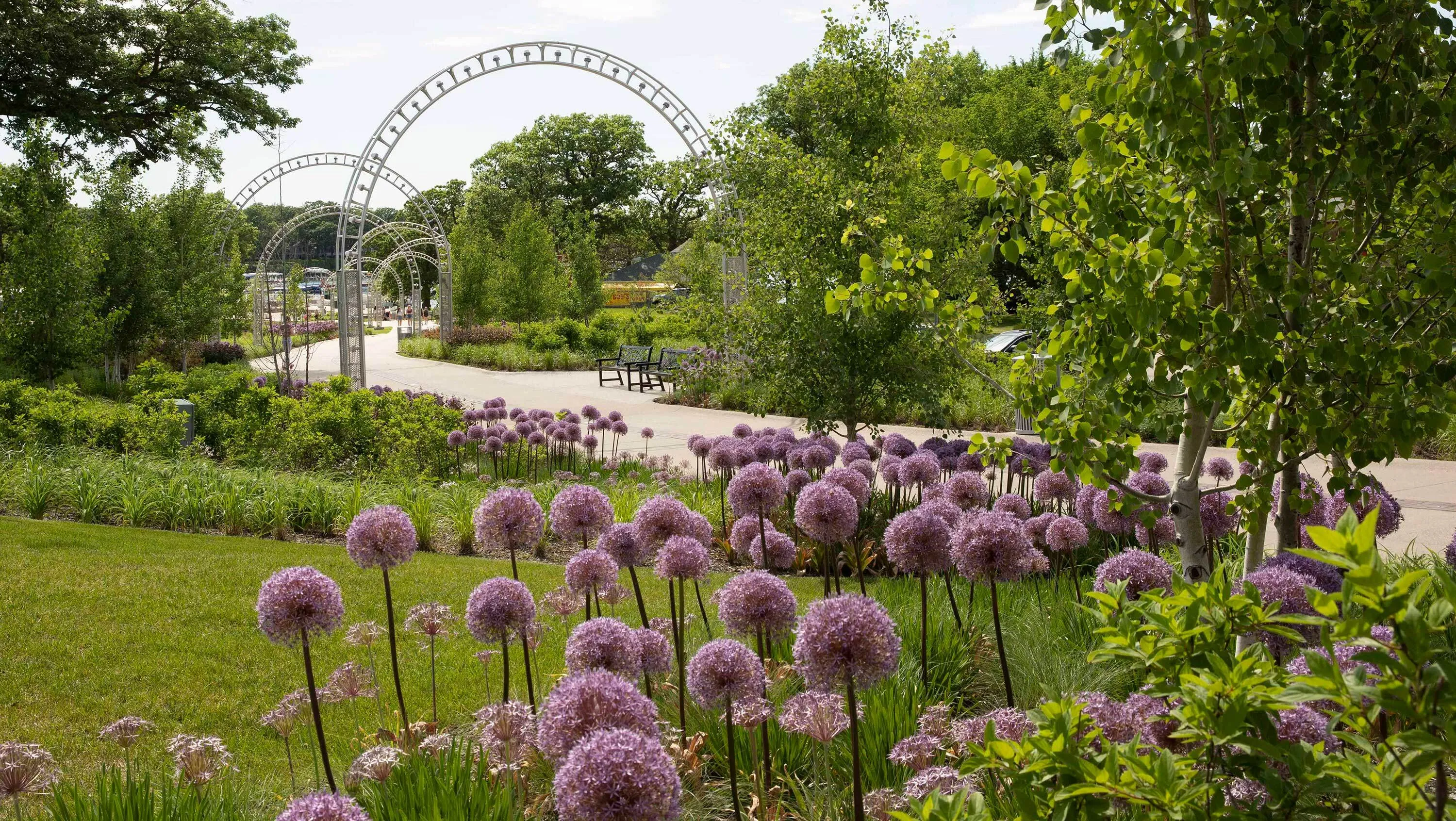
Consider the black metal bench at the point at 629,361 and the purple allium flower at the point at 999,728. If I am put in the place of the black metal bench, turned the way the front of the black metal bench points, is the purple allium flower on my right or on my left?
on my left

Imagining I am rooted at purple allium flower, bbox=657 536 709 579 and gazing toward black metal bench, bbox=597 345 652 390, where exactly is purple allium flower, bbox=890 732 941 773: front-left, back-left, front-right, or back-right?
back-right

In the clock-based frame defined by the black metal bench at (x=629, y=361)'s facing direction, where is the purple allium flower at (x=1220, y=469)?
The purple allium flower is roughly at 10 o'clock from the black metal bench.

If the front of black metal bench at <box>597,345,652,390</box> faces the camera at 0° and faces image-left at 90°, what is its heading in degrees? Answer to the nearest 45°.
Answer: approximately 45°

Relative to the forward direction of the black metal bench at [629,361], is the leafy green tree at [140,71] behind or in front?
in front

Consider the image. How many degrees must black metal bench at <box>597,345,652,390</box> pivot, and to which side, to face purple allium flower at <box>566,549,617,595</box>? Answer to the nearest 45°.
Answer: approximately 45° to its left

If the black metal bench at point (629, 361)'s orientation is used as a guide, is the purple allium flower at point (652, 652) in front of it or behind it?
in front

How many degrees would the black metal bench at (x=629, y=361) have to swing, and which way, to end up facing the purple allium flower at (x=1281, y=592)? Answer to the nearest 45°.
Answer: approximately 45° to its left

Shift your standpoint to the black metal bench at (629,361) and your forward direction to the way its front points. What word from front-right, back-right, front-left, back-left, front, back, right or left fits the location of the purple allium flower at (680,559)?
front-left
